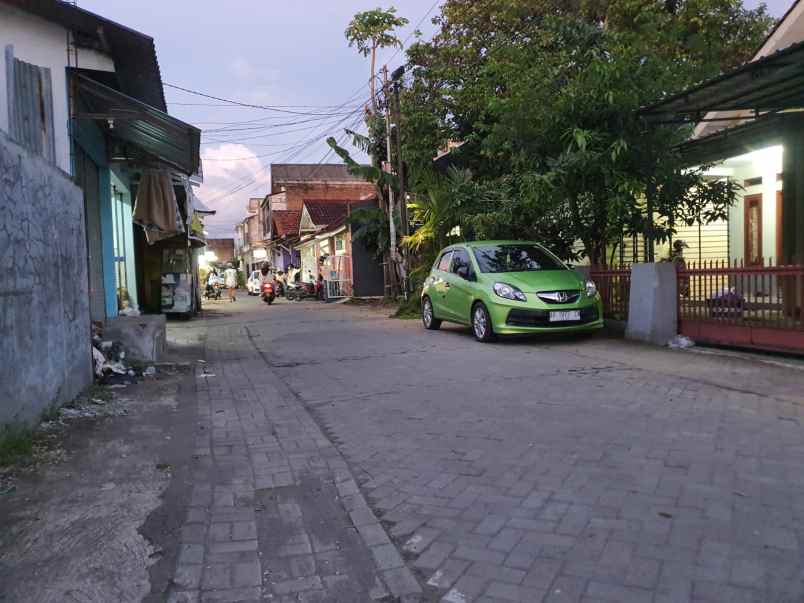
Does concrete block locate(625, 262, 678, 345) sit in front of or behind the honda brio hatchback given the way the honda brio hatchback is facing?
in front

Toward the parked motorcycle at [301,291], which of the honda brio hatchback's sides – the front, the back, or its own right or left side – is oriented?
back

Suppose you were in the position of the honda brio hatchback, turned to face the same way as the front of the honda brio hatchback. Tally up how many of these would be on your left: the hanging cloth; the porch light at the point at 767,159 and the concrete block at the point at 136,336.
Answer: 1

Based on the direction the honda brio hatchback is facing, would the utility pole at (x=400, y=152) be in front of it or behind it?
behind

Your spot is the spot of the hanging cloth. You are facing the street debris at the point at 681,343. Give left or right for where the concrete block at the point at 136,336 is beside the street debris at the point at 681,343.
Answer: right

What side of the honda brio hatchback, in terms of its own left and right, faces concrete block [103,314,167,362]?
right

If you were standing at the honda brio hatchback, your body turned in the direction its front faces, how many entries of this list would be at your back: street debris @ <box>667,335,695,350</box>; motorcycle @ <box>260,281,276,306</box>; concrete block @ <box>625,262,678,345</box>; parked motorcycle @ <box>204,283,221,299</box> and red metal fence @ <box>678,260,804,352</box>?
2

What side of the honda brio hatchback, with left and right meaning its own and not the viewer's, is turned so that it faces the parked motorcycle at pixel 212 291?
back

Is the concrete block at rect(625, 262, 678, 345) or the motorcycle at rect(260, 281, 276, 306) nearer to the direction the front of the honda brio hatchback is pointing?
the concrete block

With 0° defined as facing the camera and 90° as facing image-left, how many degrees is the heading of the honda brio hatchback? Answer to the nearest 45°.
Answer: approximately 315°

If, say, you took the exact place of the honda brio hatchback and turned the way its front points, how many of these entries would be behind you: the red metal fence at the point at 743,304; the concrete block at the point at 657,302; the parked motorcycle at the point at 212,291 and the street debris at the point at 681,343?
1

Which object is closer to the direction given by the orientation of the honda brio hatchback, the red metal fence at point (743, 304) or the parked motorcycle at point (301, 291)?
the red metal fence

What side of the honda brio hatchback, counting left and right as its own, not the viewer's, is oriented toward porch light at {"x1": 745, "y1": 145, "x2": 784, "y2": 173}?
left

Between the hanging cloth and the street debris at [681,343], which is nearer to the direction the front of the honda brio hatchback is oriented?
the street debris
